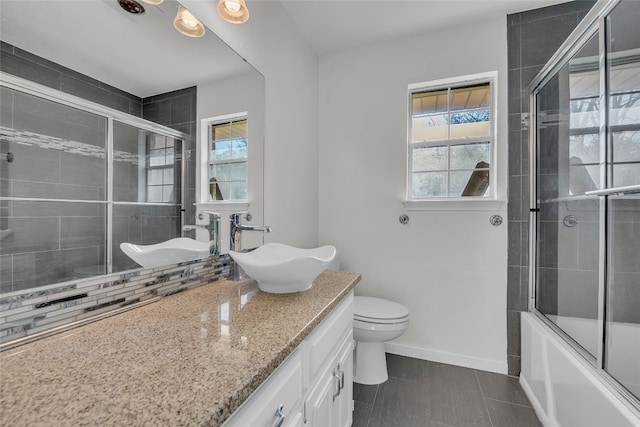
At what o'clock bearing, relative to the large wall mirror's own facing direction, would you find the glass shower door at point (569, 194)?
The glass shower door is roughly at 11 o'clock from the large wall mirror.

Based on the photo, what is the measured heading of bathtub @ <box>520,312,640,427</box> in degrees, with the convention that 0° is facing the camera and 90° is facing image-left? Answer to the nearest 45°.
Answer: approximately 45°

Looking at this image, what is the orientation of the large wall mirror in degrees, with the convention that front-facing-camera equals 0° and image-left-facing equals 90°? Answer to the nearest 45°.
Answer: approximately 315°

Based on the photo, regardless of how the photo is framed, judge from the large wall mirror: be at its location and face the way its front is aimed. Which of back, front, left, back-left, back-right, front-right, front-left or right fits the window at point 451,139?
front-left

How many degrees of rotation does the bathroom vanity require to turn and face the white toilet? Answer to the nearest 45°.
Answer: approximately 90° to its left

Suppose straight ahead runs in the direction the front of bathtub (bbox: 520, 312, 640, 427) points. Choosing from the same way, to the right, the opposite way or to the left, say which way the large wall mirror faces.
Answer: the opposite way

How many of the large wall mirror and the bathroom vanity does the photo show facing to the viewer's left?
0

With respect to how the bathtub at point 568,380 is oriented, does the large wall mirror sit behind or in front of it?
in front

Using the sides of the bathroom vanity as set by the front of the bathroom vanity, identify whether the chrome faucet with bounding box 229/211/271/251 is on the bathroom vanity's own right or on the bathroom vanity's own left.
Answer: on the bathroom vanity's own left
